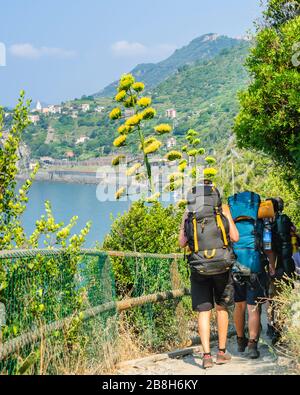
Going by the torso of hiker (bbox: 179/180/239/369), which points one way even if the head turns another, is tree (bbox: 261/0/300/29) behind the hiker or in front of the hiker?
in front

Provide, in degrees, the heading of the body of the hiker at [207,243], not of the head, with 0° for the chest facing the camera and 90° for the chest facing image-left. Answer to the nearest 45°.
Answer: approximately 180°

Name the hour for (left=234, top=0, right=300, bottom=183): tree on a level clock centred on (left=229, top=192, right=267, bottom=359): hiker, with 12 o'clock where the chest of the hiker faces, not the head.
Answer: The tree is roughly at 12 o'clock from the hiker.

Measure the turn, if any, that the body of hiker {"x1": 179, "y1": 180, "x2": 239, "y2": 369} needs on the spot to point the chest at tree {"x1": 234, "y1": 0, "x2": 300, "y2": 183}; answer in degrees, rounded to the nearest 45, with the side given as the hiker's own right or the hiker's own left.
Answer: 0° — they already face it

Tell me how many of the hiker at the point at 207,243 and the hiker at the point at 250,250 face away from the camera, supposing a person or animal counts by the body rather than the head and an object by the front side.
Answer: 2

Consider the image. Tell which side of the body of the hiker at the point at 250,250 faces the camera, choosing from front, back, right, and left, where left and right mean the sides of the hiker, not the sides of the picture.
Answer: back

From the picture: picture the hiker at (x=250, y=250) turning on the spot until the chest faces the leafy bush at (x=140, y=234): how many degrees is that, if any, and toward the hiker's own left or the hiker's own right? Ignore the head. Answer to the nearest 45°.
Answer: approximately 45° to the hiker's own left

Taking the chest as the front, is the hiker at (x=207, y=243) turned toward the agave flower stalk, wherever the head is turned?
yes
